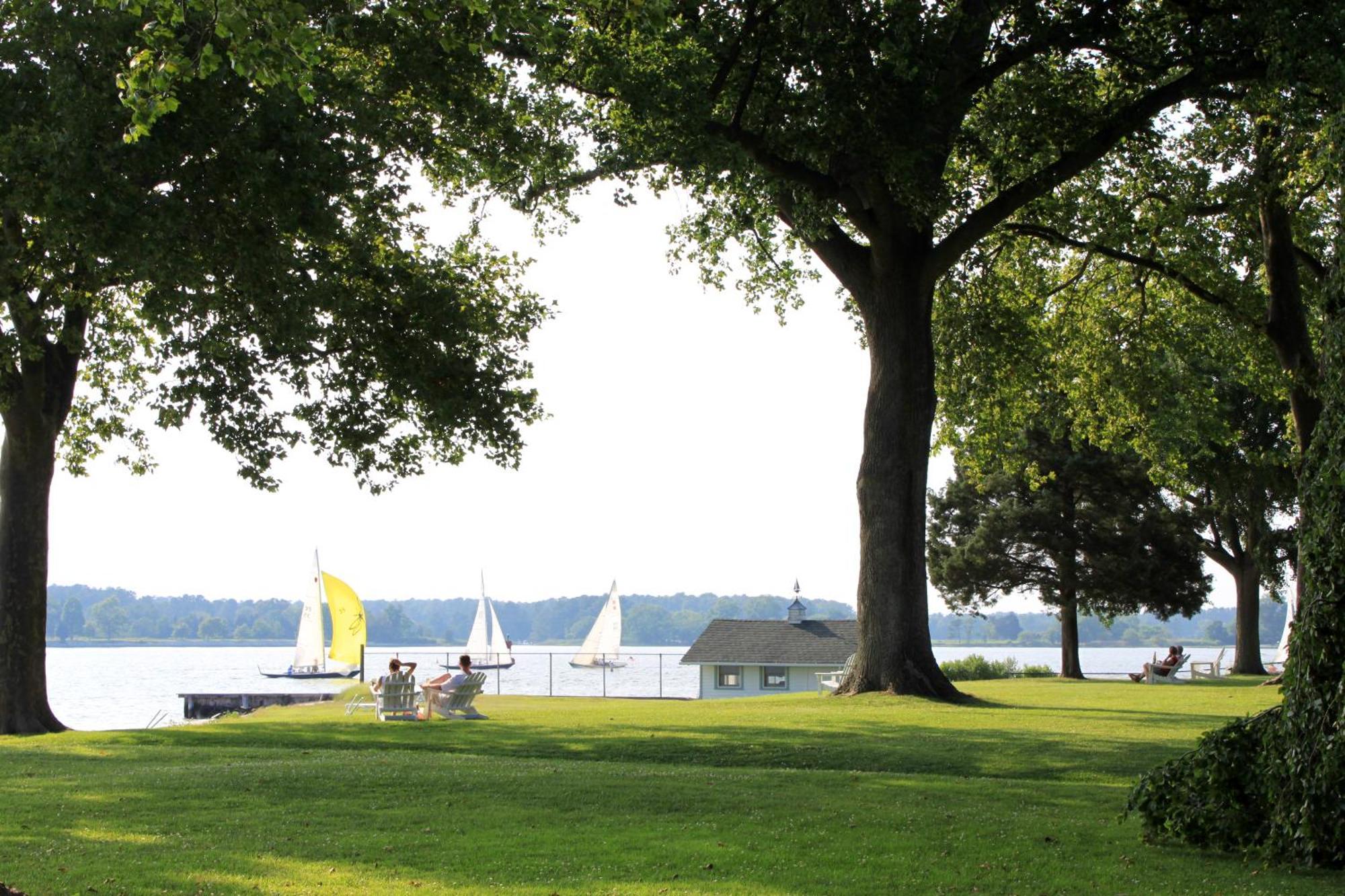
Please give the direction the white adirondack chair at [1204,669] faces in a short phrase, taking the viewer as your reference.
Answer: facing to the left of the viewer

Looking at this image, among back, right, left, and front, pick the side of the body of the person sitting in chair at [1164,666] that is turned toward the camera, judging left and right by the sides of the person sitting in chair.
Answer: left

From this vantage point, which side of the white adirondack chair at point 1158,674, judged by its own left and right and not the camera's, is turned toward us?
left

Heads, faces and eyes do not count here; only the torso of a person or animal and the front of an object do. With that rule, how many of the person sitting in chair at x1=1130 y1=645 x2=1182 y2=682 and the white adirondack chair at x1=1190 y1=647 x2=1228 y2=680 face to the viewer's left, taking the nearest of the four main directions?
2

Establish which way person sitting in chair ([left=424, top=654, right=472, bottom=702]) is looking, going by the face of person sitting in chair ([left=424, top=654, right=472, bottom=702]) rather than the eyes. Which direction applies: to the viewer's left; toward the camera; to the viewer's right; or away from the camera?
away from the camera

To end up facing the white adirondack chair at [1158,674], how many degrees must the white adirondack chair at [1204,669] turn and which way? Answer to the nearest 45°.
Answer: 0° — it already faces it

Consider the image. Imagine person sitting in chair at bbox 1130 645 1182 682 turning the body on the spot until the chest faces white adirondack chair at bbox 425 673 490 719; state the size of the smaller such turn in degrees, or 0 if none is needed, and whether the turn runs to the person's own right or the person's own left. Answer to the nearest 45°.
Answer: approximately 45° to the person's own left

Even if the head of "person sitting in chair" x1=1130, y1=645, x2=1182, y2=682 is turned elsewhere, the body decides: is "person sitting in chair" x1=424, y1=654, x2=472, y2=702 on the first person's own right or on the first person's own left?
on the first person's own left
